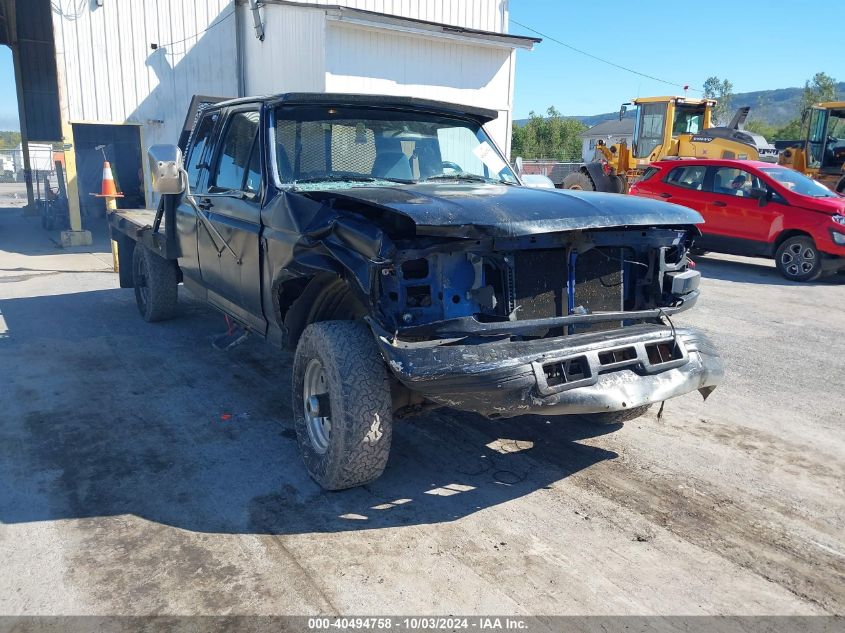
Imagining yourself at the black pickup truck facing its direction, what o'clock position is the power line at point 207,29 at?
The power line is roughly at 7 o'clock from the black pickup truck.

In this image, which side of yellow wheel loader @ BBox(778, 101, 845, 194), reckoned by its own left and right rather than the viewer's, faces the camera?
left

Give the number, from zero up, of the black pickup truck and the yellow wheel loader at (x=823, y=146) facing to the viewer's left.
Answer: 1

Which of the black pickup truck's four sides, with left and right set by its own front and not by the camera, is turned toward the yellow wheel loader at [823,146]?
left

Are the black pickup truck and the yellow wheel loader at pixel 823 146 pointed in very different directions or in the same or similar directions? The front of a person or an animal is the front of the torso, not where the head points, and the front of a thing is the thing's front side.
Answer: very different directions

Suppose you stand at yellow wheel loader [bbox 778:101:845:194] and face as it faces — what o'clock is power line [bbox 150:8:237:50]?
The power line is roughly at 11 o'clock from the yellow wheel loader.

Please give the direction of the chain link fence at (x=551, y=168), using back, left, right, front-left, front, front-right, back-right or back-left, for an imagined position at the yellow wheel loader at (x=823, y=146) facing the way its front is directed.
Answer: front-right

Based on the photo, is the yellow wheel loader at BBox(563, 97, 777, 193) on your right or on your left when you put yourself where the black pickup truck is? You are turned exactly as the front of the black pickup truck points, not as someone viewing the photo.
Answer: on your left

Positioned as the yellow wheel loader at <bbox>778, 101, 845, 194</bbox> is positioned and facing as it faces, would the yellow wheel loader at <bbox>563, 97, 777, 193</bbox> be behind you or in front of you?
in front

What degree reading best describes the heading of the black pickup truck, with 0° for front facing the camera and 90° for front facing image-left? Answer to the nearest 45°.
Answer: approximately 315°

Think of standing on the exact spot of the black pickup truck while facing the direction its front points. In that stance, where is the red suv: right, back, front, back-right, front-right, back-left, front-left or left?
left

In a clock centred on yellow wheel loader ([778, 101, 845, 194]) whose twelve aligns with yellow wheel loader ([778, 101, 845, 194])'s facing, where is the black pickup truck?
The black pickup truck is roughly at 9 o'clock from the yellow wheel loader.

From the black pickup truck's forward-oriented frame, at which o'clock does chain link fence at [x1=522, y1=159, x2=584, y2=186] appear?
The chain link fence is roughly at 8 o'clock from the black pickup truck.

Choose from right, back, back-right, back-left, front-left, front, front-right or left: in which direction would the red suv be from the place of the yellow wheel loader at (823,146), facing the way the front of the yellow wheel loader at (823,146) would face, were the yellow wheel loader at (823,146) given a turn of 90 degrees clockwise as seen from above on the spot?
back

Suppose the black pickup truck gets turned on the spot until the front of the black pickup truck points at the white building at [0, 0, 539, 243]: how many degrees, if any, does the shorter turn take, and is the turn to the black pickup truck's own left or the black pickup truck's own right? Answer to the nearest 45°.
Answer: approximately 135° to the black pickup truck's own left
